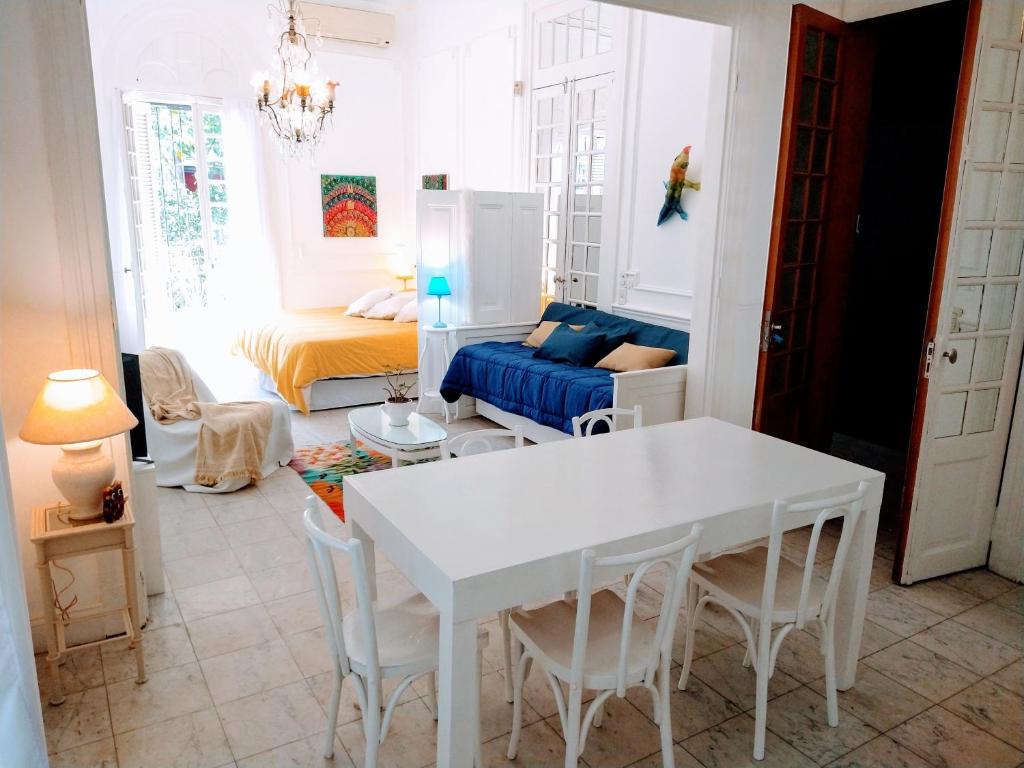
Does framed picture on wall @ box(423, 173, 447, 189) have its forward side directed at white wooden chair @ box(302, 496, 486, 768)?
yes

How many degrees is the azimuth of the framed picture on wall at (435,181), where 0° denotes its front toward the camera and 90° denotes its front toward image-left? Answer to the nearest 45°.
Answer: approximately 0°

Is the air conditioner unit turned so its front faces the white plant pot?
yes

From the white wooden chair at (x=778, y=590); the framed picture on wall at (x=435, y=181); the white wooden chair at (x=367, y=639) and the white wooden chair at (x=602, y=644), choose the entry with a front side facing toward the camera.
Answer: the framed picture on wall

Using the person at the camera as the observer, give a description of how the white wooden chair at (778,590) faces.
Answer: facing away from the viewer and to the left of the viewer

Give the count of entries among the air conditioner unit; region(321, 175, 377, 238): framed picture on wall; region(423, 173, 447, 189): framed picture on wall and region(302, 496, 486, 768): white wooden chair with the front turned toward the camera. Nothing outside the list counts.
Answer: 3

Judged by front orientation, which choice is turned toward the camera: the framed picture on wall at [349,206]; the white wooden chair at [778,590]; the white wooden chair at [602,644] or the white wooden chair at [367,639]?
the framed picture on wall

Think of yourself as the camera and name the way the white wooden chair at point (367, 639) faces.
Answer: facing away from the viewer and to the right of the viewer

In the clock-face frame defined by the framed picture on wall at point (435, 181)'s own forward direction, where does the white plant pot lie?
The white plant pot is roughly at 12 o'clock from the framed picture on wall.

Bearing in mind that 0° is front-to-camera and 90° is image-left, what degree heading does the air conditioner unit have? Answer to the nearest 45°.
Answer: approximately 0°

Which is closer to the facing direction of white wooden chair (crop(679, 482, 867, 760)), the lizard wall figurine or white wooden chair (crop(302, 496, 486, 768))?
the lizard wall figurine

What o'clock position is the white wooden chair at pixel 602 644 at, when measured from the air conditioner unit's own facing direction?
The white wooden chair is roughly at 12 o'clock from the air conditioner unit.

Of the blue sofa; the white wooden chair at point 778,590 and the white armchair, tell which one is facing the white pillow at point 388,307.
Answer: the white wooden chair

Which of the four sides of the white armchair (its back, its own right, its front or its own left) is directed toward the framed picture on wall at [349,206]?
left
